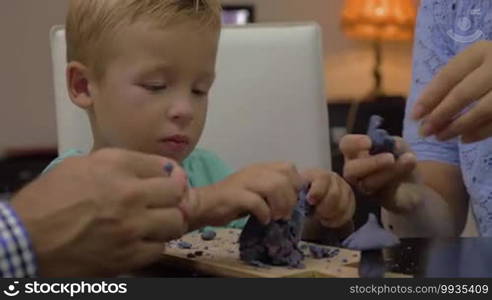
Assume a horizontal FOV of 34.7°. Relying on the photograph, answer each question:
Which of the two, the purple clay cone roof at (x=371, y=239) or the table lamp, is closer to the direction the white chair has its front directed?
the purple clay cone roof

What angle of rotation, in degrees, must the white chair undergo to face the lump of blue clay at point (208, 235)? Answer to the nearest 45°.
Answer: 0° — it already faces it

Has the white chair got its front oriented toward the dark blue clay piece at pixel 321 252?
yes

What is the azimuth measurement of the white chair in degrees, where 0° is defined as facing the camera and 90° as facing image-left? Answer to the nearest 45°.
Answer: approximately 0°

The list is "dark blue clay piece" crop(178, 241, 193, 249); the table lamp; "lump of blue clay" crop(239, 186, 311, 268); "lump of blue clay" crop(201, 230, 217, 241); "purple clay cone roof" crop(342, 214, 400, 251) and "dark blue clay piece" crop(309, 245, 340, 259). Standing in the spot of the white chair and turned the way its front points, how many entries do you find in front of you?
5

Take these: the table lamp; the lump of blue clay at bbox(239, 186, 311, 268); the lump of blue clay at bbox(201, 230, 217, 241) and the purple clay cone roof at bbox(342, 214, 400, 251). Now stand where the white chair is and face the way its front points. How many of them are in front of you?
3

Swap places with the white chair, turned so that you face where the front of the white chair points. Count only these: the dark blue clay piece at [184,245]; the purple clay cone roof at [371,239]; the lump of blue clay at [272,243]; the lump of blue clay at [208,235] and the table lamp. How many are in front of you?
4
